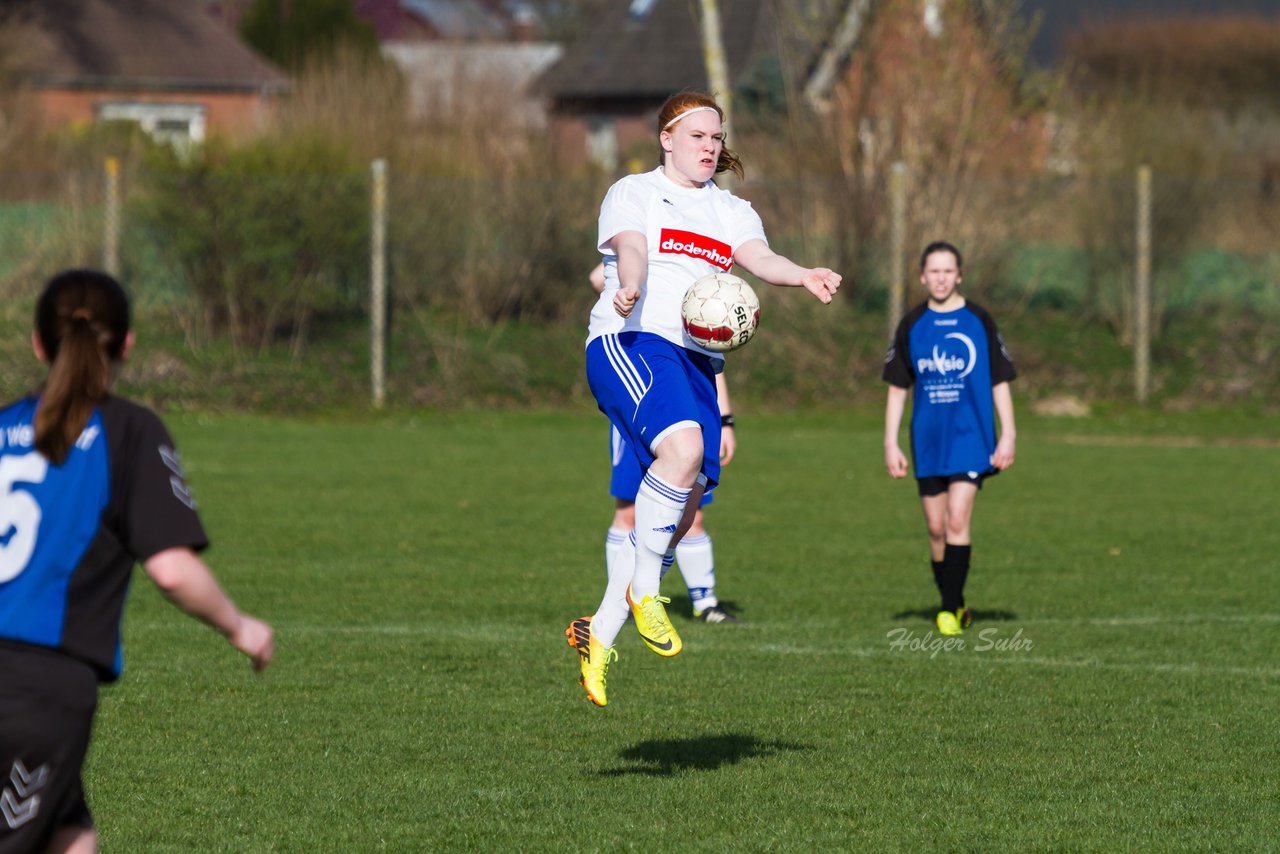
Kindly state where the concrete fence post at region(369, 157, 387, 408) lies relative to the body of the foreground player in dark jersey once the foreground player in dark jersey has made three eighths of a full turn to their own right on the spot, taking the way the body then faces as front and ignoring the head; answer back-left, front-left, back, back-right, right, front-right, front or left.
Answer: back

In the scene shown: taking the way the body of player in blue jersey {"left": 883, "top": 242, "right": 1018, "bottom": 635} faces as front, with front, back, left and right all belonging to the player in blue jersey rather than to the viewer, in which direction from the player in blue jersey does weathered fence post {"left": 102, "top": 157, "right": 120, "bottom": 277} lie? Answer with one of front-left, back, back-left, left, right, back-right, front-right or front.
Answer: back-right

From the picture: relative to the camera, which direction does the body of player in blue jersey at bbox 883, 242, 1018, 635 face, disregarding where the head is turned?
toward the camera

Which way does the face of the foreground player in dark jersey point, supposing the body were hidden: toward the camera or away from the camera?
away from the camera

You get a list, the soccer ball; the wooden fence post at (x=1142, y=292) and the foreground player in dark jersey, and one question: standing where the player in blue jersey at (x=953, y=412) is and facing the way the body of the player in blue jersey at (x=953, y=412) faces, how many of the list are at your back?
1

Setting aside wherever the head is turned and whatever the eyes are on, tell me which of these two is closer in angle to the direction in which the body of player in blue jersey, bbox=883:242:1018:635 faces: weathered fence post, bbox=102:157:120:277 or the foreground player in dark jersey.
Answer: the foreground player in dark jersey

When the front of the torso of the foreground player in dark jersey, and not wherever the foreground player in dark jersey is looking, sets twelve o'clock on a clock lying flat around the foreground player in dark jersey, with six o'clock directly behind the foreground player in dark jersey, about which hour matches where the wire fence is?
The wire fence is roughly at 11 o'clock from the foreground player in dark jersey.

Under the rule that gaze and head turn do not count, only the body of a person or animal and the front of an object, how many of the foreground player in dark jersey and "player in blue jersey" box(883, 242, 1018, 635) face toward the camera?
1

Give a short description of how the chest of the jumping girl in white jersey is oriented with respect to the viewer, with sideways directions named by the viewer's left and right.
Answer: facing the viewer and to the right of the viewer

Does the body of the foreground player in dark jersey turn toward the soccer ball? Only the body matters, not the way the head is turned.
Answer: yes

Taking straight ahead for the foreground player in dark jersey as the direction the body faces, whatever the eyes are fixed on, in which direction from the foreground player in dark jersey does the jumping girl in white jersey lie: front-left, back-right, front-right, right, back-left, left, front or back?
front

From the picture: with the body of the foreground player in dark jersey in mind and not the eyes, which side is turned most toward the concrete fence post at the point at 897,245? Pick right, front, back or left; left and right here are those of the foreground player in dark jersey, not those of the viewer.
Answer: front

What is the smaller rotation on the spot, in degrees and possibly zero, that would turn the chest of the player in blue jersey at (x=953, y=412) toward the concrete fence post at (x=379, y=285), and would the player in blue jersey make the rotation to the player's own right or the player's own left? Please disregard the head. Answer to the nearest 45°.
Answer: approximately 135° to the player's own right

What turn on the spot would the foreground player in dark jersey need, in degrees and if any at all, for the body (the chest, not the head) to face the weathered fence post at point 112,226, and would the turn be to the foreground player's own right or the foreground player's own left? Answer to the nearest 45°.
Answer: approximately 45° to the foreground player's own left

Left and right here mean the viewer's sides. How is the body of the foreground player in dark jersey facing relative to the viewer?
facing away from the viewer and to the right of the viewer
